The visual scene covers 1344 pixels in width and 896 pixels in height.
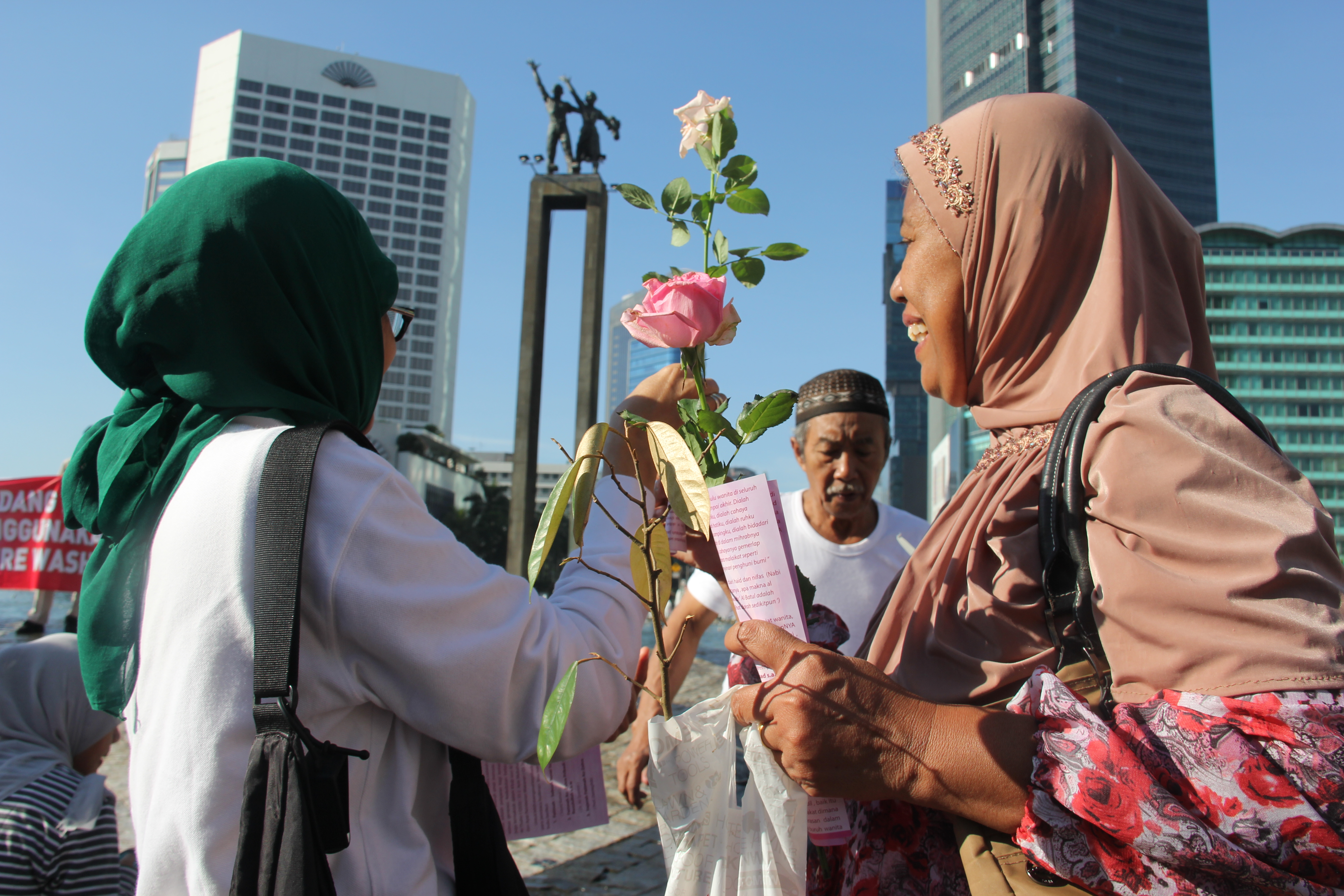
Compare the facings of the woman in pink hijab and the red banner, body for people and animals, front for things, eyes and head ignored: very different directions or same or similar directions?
very different directions

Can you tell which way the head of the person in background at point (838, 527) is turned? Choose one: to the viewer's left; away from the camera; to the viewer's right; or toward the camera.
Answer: toward the camera

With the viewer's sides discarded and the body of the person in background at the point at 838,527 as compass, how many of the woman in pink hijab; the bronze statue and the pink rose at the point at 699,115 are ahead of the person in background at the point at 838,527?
2

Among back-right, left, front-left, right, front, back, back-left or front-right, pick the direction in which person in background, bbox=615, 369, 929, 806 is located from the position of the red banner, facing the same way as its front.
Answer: front-left

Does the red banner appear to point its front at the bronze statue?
no

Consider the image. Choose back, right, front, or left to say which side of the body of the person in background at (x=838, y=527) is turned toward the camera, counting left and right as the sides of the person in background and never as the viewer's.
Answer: front

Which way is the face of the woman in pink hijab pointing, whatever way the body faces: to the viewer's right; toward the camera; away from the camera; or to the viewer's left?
to the viewer's left

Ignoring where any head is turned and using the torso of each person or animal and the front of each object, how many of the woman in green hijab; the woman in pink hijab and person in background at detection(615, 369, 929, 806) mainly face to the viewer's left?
1

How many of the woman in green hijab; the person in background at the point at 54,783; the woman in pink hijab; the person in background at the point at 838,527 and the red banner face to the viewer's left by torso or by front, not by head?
1

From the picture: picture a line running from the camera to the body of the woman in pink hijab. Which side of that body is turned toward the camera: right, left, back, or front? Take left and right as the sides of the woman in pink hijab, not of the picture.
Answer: left

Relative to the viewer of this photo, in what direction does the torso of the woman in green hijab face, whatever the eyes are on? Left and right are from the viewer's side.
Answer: facing away from the viewer and to the right of the viewer

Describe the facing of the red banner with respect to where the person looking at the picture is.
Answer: facing the viewer

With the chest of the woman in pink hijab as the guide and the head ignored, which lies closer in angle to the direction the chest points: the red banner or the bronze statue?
the red banner

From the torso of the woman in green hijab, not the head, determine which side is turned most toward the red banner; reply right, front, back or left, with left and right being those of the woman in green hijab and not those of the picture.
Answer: left

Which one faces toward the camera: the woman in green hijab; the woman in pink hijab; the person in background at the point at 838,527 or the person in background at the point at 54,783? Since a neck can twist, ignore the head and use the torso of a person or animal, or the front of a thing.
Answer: the person in background at the point at 838,527
